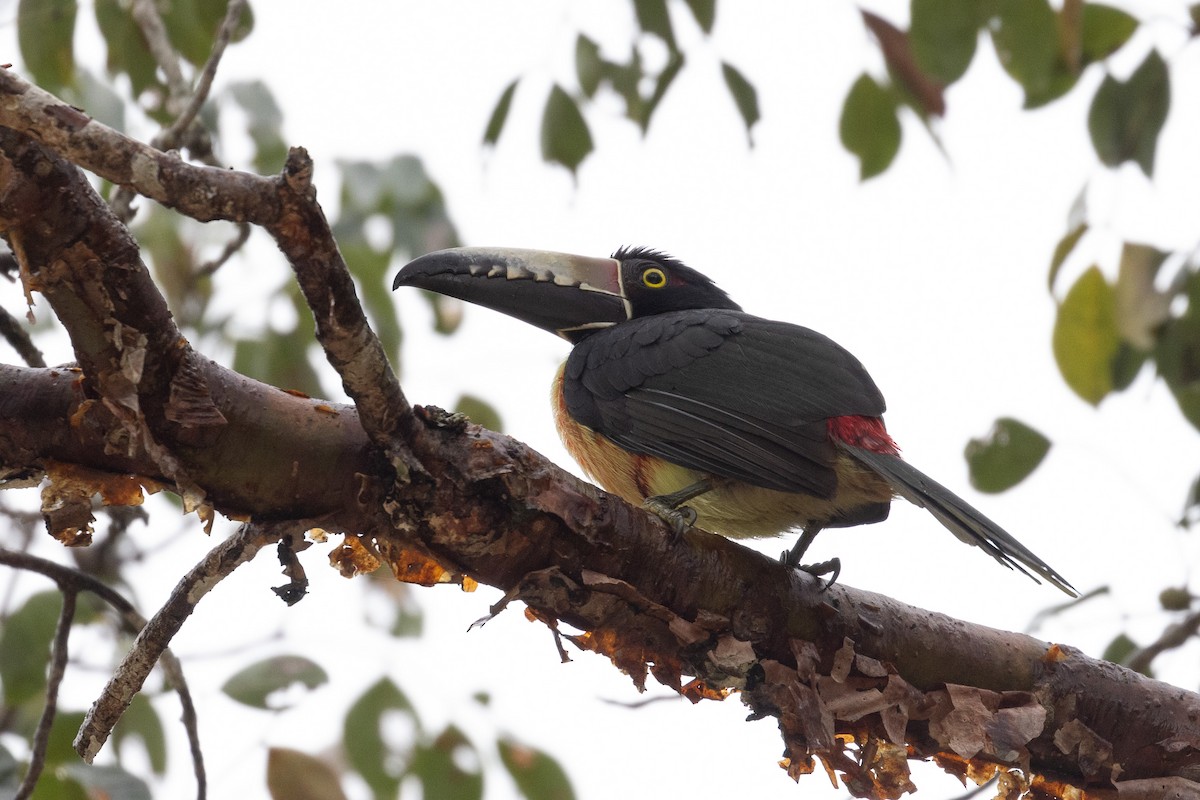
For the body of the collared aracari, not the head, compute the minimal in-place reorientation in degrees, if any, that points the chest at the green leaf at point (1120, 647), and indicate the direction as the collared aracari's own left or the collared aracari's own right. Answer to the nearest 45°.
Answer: approximately 135° to the collared aracari's own right

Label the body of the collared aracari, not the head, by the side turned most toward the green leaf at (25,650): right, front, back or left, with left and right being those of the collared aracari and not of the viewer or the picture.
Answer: front

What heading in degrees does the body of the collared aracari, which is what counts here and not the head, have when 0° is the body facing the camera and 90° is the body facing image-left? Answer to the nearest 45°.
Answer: approximately 90°

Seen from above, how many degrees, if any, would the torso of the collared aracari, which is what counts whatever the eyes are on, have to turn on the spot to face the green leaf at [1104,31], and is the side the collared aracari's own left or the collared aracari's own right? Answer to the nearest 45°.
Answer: approximately 180°

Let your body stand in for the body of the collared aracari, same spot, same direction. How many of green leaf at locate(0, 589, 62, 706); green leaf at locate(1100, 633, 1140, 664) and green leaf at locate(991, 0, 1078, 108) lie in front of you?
1

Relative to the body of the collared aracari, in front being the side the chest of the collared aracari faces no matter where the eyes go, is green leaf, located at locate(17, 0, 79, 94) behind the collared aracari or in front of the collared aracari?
in front

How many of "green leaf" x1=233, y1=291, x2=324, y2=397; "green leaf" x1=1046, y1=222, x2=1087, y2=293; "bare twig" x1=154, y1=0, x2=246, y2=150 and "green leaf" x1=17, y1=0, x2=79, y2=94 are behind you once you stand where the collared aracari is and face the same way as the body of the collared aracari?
1
